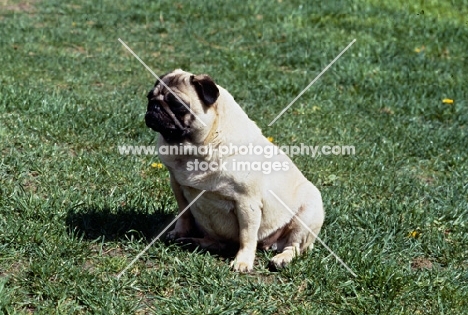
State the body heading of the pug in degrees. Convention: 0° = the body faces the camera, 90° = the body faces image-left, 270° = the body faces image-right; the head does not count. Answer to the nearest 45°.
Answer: approximately 45°
